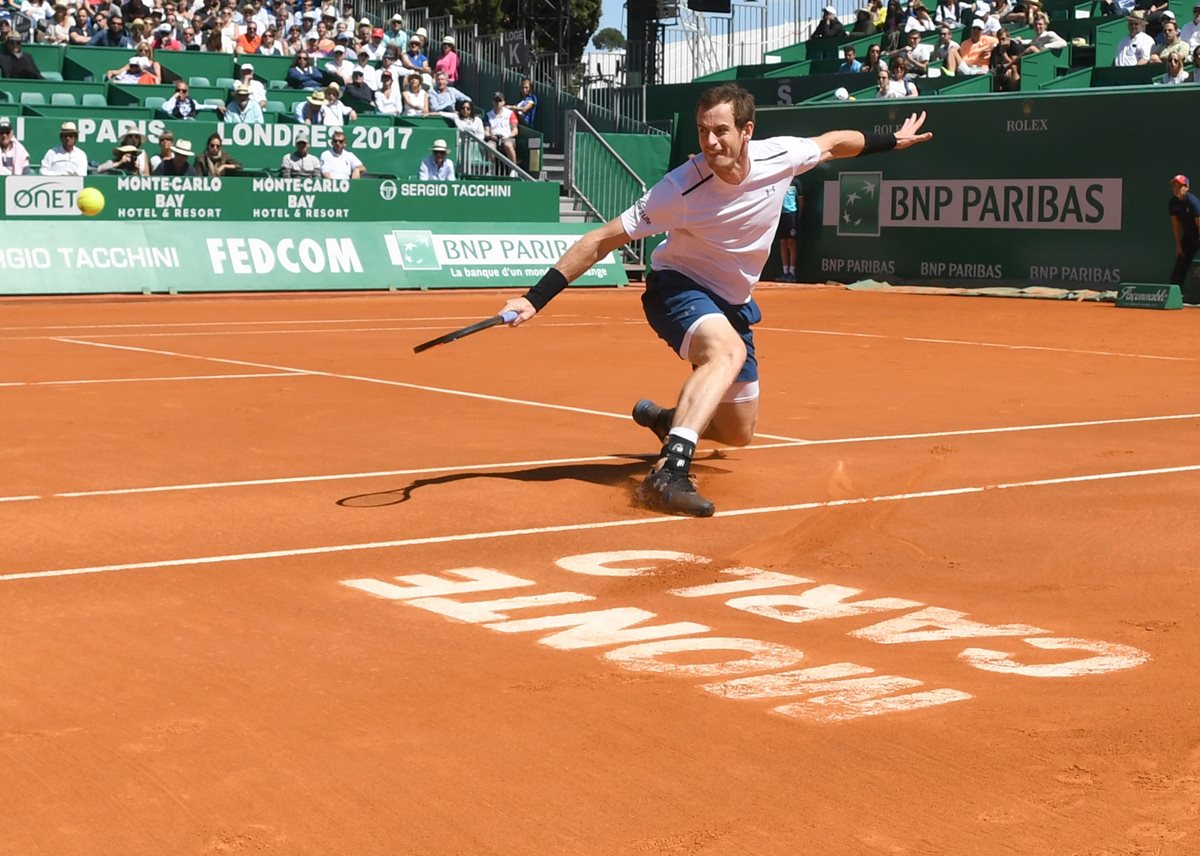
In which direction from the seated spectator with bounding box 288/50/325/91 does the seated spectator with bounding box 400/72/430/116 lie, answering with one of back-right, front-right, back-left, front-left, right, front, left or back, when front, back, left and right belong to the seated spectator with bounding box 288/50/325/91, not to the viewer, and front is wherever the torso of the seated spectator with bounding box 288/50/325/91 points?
left

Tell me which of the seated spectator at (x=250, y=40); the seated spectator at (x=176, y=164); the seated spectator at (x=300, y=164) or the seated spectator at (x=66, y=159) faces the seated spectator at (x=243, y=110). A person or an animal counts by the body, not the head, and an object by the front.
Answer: the seated spectator at (x=250, y=40)

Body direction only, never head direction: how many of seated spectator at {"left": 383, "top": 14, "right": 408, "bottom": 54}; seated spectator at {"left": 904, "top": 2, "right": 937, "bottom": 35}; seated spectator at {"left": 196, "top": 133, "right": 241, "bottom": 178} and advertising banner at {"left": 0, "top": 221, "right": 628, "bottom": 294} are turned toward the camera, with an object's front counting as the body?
4

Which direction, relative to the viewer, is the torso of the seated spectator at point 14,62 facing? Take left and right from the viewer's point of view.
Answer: facing the viewer and to the right of the viewer

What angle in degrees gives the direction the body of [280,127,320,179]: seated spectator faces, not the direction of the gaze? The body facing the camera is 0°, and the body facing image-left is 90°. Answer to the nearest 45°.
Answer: approximately 0°

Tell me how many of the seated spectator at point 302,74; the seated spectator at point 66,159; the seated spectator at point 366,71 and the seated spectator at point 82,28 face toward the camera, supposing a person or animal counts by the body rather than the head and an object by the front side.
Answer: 4

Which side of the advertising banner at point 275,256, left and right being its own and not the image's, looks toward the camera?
front

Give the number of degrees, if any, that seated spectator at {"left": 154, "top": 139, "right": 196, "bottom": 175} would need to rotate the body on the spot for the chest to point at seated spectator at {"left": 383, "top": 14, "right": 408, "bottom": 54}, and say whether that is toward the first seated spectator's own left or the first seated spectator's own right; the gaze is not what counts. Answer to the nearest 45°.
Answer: approximately 135° to the first seated spectator's own left

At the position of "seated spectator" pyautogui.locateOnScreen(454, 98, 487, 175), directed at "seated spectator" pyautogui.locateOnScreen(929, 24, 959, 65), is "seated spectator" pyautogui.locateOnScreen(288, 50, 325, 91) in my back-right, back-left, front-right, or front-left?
back-left

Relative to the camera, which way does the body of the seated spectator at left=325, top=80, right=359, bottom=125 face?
toward the camera

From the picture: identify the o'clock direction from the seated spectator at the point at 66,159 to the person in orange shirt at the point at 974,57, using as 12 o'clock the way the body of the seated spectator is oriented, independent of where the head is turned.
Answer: The person in orange shirt is roughly at 9 o'clock from the seated spectator.

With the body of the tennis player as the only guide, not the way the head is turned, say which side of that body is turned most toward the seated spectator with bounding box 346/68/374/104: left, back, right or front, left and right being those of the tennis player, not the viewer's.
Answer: back

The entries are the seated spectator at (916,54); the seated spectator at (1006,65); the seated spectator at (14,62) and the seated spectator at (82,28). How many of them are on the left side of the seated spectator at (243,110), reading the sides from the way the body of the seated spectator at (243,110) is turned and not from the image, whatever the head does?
2

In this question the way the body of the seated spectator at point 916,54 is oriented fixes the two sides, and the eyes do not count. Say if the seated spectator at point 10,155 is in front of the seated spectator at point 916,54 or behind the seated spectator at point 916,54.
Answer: in front
